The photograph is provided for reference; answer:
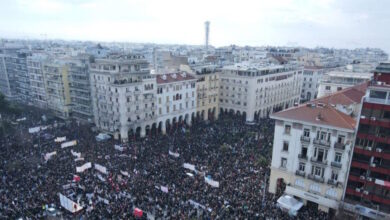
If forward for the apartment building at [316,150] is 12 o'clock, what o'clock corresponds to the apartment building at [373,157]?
the apartment building at [373,157] is roughly at 8 o'clock from the apartment building at [316,150].

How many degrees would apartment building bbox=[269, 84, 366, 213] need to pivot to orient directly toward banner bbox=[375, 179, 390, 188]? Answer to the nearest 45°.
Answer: approximately 135° to its left

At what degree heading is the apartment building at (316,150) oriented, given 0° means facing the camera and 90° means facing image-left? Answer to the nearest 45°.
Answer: approximately 45°
